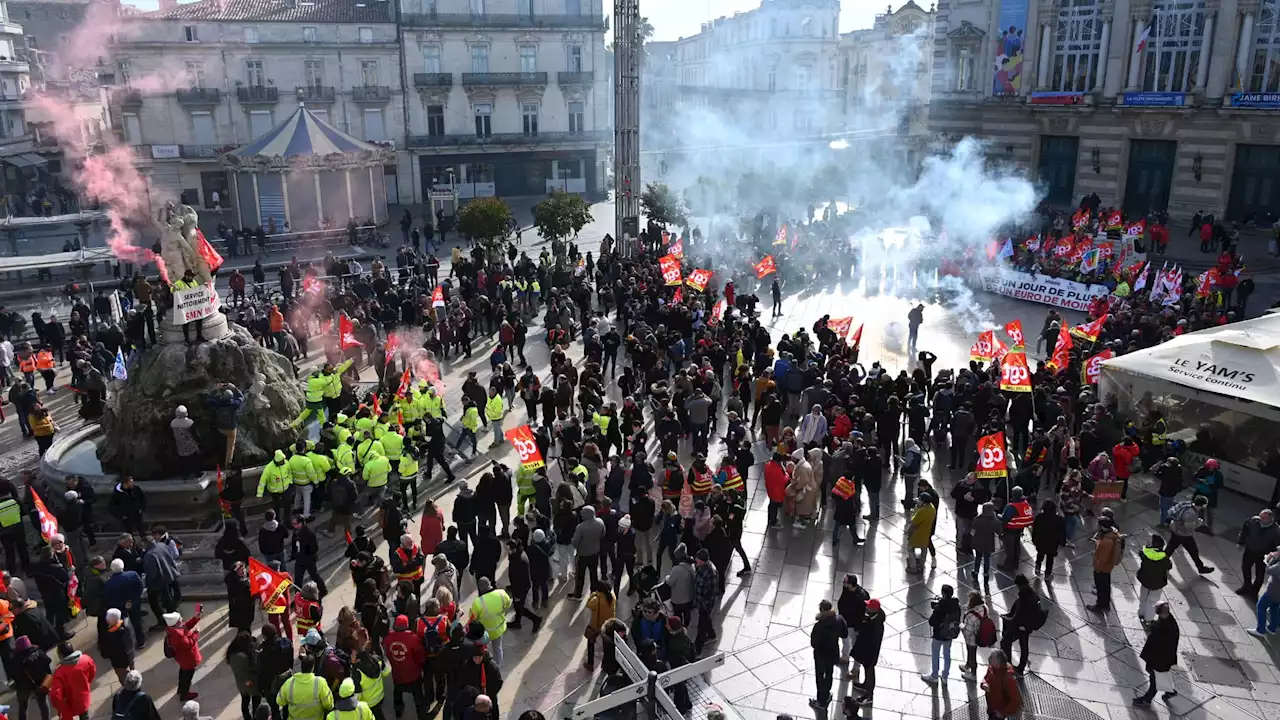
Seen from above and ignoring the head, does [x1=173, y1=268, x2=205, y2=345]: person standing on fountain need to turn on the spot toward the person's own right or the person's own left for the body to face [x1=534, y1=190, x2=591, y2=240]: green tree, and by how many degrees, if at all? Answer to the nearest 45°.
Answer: approximately 135° to the person's own left

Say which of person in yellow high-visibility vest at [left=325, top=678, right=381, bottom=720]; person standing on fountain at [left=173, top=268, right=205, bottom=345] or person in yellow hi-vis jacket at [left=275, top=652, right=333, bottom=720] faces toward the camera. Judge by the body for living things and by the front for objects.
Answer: the person standing on fountain

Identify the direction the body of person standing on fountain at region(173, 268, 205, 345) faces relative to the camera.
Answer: toward the camera

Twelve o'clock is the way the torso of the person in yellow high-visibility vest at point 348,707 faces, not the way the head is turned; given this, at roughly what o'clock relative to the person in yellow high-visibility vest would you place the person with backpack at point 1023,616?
The person with backpack is roughly at 3 o'clock from the person in yellow high-visibility vest.

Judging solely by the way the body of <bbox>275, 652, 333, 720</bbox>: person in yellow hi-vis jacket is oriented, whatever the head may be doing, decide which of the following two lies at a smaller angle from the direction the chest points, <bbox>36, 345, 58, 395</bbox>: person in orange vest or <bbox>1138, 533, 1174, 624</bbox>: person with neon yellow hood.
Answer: the person in orange vest

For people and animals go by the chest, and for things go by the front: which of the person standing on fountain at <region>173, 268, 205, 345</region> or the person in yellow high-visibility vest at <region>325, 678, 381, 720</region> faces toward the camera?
the person standing on fountain

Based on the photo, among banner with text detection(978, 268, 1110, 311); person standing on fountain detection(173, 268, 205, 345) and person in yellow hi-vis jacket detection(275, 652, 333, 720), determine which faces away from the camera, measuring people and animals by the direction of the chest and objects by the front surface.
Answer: the person in yellow hi-vis jacket

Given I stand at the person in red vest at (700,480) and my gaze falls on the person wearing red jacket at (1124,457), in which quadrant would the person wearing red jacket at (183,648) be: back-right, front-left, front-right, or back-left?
back-right

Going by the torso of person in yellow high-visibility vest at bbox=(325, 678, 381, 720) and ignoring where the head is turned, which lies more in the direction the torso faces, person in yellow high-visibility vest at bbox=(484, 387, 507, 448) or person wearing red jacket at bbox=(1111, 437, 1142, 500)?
the person in yellow high-visibility vest

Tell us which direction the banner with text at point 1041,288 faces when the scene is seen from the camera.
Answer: facing the viewer and to the left of the viewer

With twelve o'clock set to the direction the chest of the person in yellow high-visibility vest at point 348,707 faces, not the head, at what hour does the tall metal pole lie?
The tall metal pole is roughly at 1 o'clock from the person in yellow high-visibility vest.

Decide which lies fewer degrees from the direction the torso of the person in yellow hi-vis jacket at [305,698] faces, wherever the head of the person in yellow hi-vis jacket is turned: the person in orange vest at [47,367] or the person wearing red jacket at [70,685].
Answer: the person in orange vest

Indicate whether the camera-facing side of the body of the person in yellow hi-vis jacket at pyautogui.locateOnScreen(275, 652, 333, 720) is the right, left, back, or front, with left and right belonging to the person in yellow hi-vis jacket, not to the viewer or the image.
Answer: back

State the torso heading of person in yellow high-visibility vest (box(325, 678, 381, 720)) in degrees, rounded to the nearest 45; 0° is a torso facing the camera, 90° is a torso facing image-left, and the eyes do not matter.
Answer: approximately 180°

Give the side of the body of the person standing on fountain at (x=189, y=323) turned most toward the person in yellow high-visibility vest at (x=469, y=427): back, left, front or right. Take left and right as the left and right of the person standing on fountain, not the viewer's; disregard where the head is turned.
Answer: left

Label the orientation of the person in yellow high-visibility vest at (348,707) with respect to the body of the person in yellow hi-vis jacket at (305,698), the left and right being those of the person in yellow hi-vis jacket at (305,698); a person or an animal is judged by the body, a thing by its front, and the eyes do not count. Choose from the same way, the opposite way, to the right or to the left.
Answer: the same way

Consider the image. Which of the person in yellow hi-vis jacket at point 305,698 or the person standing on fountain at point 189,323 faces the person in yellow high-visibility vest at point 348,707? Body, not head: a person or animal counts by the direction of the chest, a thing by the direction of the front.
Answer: the person standing on fountain

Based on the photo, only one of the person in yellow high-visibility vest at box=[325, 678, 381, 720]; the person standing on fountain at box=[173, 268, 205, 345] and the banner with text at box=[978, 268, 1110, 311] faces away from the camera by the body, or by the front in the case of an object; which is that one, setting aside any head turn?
the person in yellow high-visibility vest

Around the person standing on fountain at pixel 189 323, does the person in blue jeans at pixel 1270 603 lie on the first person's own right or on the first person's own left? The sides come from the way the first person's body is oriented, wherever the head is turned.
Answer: on the first person's own left

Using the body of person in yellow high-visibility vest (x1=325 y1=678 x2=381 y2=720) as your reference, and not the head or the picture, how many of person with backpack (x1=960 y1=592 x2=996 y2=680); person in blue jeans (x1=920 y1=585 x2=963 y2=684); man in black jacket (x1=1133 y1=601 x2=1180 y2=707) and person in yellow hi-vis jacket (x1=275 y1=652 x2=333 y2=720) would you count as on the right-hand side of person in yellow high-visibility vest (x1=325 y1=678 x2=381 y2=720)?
3
